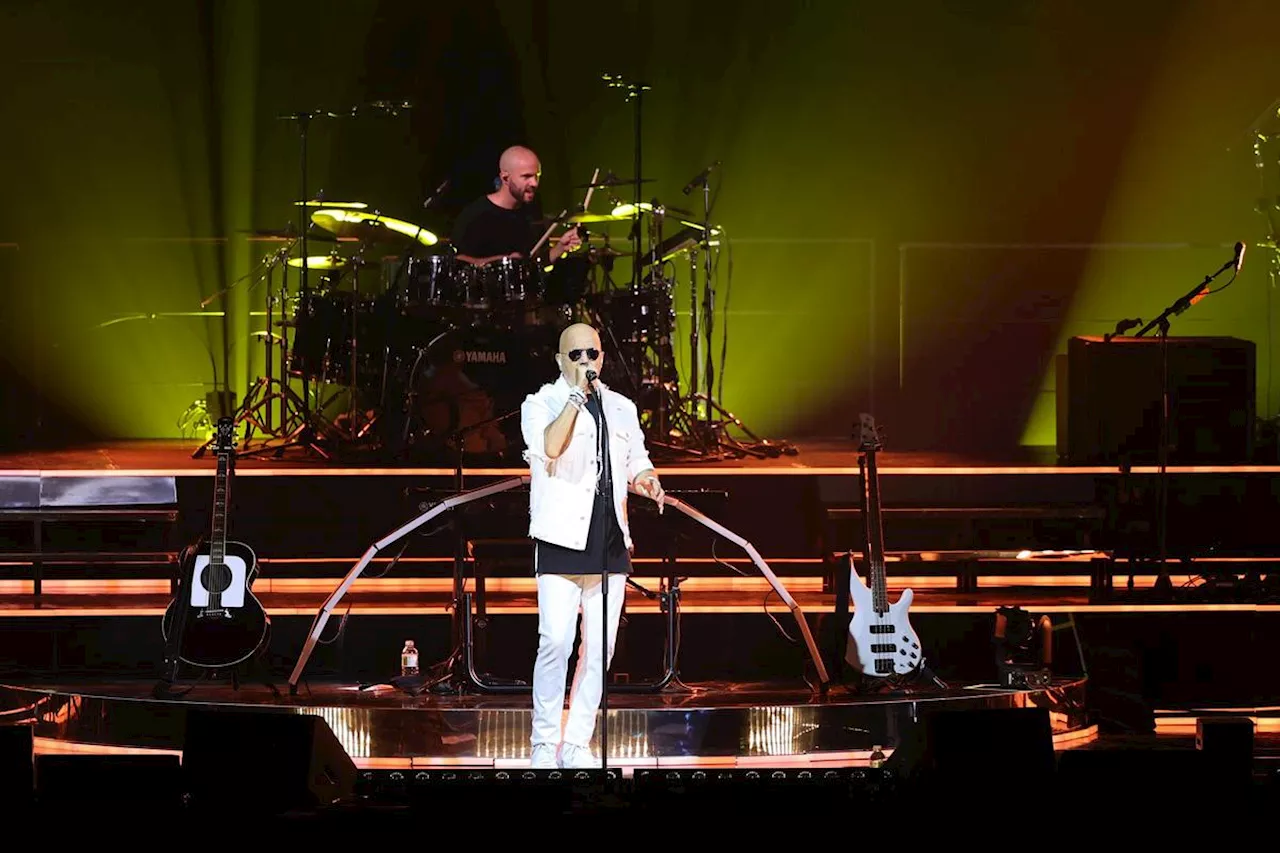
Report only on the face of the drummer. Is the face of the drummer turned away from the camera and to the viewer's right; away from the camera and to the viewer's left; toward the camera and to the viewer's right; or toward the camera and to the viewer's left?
toward the camera and to the viewer's right

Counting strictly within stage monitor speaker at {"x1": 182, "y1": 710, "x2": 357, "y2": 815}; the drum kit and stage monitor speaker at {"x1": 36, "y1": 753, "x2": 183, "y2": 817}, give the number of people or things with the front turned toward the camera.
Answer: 1

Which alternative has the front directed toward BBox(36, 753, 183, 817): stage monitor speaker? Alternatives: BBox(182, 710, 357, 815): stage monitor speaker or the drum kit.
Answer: the drum kit

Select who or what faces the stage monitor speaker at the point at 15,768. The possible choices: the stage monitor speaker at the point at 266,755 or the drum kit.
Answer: the drum kit

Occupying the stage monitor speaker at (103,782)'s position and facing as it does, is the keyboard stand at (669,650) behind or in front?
in front

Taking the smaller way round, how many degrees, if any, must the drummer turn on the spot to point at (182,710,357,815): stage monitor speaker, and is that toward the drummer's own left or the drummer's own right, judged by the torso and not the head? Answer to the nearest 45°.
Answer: approximately 45° to the drummer's own right

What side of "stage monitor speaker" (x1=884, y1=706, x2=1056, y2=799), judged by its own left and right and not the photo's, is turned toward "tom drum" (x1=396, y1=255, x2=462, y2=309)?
front

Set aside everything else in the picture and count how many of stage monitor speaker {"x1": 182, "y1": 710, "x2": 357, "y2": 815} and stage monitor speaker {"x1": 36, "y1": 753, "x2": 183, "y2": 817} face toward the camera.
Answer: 0

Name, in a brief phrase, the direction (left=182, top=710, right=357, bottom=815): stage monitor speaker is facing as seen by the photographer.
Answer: facing away from the viewer and to the right of the viewer

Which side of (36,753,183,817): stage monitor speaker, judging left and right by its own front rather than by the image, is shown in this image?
back

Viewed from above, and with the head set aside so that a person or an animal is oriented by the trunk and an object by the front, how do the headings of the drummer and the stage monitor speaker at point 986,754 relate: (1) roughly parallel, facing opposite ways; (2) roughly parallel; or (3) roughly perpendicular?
roughly parallel, facing opposite ways

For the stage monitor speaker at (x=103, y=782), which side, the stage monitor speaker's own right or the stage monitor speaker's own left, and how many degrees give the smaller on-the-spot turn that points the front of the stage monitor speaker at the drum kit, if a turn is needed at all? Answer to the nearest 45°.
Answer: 0° — it already faces it

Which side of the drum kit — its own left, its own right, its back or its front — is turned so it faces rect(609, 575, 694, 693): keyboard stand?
front

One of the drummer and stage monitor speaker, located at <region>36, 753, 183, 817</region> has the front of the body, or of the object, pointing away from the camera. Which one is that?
the stage monitor speaker

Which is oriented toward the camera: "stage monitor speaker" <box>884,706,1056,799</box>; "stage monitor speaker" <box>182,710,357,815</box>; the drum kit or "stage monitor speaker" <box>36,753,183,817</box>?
the drum kit

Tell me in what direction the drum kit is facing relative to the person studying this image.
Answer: facing the viewer
